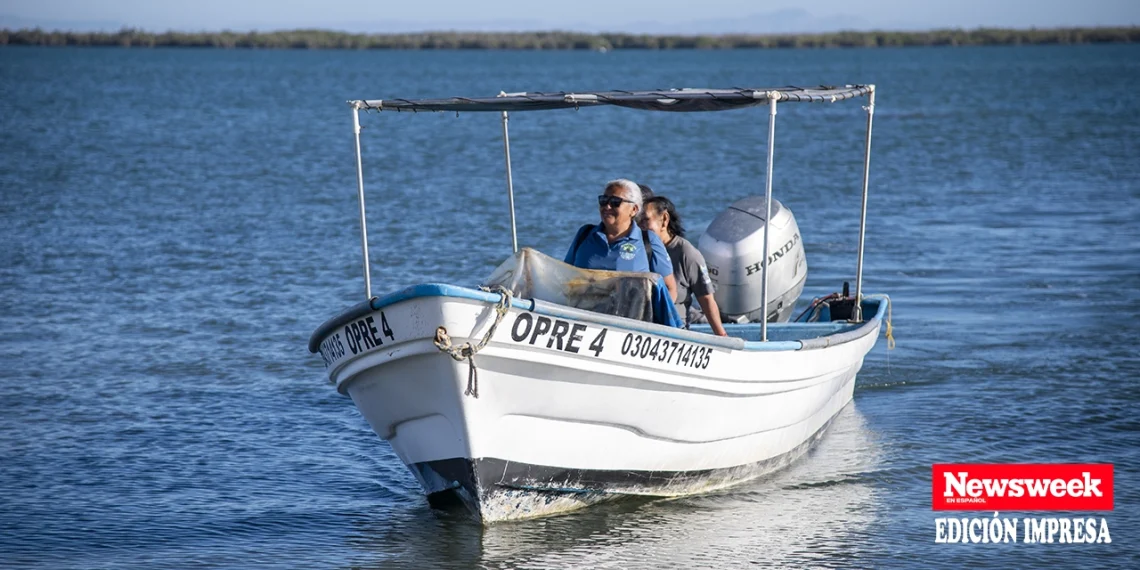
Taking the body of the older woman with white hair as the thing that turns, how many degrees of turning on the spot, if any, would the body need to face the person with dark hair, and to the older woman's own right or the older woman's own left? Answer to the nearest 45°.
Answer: approximately 180°

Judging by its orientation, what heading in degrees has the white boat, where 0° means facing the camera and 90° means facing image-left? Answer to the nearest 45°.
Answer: approximately 45°

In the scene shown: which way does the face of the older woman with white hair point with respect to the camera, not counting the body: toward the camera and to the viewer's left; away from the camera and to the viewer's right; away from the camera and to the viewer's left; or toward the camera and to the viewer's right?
toward the camera and to the viewer's left

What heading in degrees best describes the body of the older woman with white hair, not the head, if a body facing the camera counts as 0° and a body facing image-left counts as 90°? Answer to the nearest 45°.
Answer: approximately 45°
